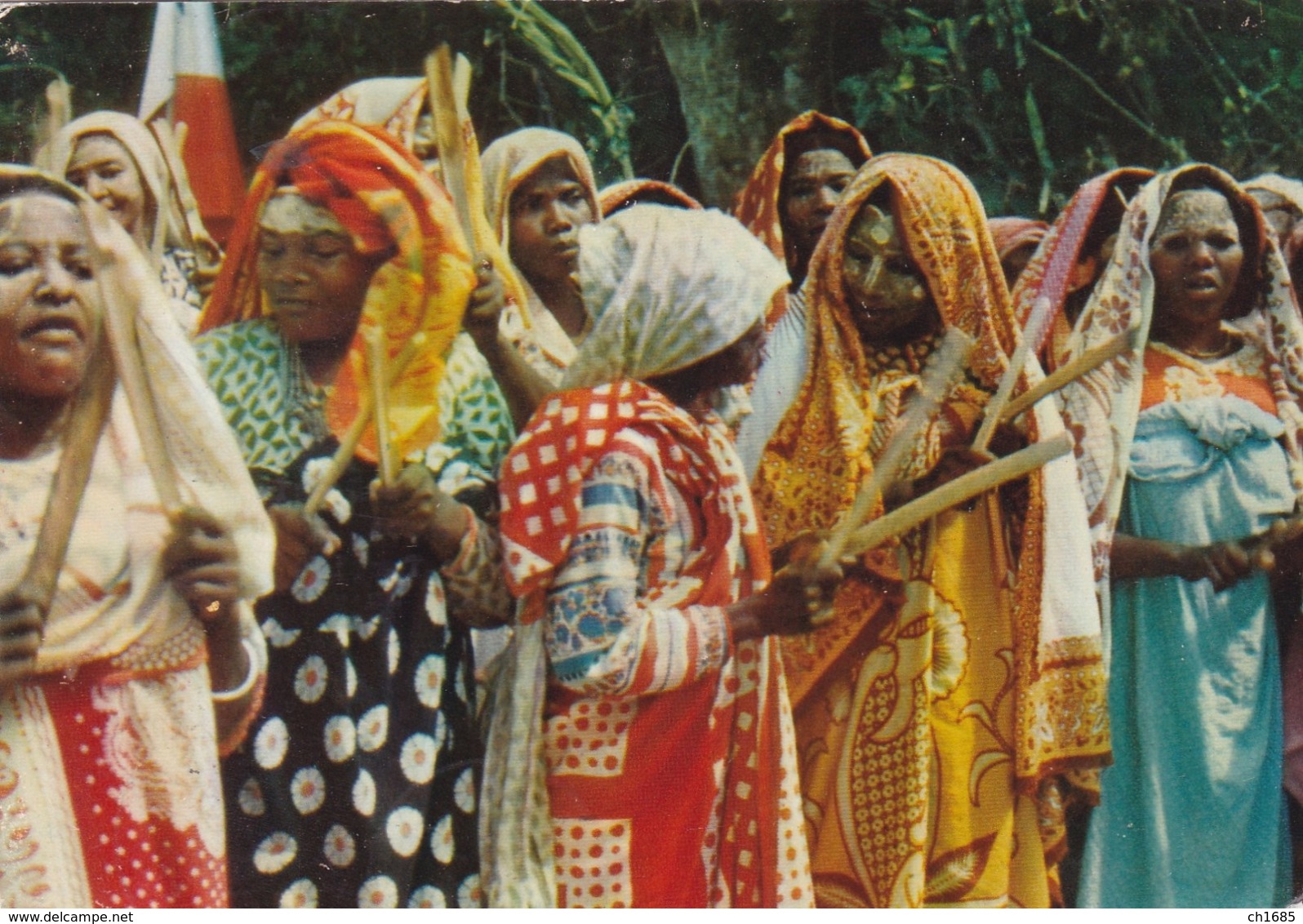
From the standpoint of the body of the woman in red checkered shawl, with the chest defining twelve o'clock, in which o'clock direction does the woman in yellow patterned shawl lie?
The woman in yellow patterned shawl is roughly at 11 o'clock from the woman in red checkered shawl.

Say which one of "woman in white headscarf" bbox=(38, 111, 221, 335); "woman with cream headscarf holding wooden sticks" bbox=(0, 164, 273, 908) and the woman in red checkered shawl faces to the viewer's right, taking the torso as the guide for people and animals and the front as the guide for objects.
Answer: the woman in red checkered shawl

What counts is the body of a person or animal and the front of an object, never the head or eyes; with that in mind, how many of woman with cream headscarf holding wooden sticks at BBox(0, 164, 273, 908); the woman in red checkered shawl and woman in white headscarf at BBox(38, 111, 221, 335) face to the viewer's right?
1

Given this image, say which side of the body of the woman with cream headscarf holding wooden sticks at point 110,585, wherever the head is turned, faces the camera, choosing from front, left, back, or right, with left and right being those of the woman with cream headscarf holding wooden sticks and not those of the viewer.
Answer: front

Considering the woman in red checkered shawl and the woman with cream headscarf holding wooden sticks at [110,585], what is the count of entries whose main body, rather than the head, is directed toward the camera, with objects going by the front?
1

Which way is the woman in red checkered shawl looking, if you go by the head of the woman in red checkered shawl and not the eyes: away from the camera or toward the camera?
away from the camera

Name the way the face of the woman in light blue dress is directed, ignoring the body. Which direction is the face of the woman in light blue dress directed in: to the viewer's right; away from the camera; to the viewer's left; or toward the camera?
toward the camera

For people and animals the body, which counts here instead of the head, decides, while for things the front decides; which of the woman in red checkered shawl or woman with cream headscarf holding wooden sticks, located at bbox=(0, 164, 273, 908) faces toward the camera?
the woman with cream headscarf holding wooden sticks

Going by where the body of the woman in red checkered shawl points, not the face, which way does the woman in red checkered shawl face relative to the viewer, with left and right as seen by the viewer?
facing to the right of the viewer

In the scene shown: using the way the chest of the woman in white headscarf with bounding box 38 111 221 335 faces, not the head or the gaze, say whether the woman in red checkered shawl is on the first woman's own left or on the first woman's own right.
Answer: on the first woman's own left

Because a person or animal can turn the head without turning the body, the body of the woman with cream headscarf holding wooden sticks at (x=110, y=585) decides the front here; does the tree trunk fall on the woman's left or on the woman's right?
on the woman's left

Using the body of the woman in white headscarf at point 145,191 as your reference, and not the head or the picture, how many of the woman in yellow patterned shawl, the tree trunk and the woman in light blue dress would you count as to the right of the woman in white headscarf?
0

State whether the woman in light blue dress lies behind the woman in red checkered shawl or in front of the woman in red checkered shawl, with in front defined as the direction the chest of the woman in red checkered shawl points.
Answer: in front

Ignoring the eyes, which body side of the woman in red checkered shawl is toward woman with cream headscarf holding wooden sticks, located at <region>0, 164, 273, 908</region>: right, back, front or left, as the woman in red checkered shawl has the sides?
back

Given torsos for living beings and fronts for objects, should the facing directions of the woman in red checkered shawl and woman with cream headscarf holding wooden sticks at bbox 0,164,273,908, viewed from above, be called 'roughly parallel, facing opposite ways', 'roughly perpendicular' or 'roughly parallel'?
roughly perpendicular

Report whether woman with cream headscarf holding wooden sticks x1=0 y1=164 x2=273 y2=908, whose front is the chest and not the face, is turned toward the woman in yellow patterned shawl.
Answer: no

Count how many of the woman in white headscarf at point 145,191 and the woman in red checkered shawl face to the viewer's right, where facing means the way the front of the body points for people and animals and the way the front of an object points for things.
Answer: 1

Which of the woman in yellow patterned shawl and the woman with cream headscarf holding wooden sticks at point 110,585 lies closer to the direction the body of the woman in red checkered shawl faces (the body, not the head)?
the woman in yellow patterned shawl

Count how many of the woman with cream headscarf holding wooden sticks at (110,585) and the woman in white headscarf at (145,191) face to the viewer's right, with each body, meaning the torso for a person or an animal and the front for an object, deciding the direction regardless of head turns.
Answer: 0
